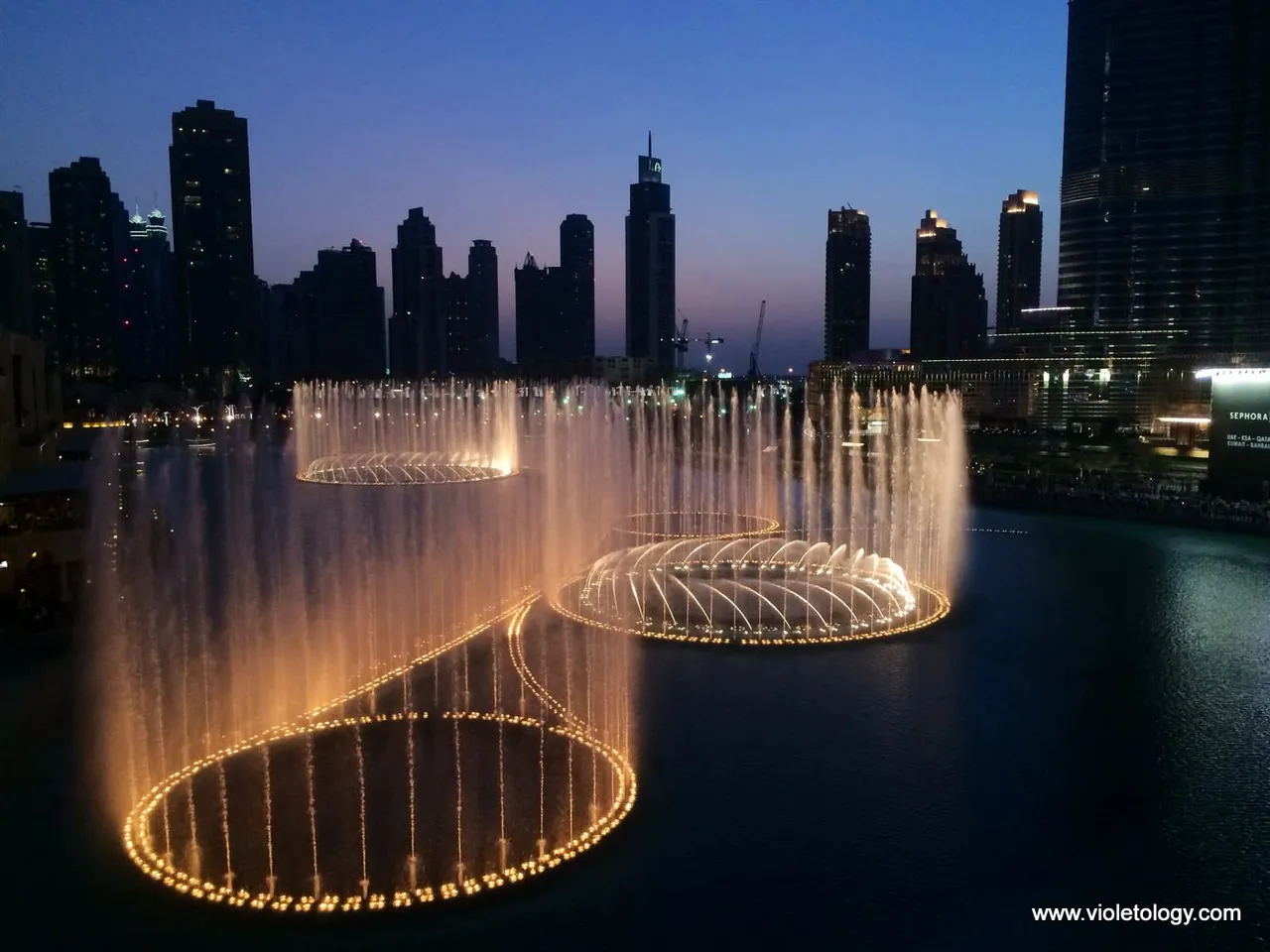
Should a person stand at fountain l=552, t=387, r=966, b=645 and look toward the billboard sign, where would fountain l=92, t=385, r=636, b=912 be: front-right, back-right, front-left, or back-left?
back-right

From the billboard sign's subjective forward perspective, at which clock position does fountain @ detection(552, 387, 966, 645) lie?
The fountain is roughly at 1 o'clock from the billboard sign.

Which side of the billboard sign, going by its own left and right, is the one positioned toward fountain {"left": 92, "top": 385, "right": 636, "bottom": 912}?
front

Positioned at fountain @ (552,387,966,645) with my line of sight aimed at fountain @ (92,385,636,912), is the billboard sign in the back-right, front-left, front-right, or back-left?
back-left

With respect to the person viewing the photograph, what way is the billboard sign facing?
facing the viewer
